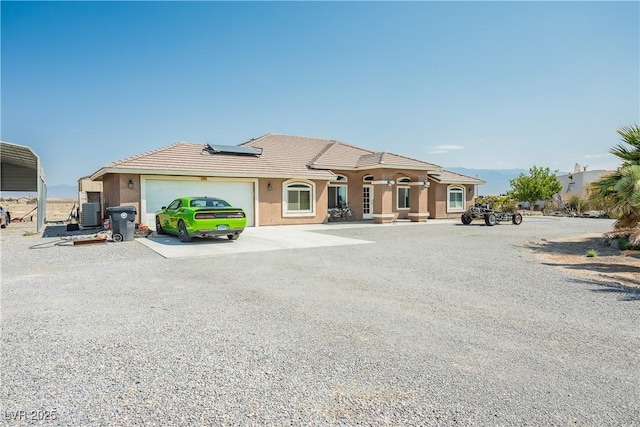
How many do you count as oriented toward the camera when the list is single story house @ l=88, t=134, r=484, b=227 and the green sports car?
1

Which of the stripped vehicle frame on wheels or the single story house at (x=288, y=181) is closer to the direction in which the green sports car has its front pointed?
the single story house

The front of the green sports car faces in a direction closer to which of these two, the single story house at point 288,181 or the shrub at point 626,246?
the single story house

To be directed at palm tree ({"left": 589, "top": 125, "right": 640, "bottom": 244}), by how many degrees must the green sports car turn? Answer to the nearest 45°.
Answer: approximately 135° to its right

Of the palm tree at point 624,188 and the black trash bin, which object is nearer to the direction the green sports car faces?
the black trash bin

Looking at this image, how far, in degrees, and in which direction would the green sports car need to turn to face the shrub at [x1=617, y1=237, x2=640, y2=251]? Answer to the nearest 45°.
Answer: approximately 135° to its right

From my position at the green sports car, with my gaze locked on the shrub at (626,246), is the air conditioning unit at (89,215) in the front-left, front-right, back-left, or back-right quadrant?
back-left

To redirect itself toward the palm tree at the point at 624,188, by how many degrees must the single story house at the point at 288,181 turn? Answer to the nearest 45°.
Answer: approximately 45° to its left

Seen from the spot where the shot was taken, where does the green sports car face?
facing away from the viewer and to the left of the viewer
